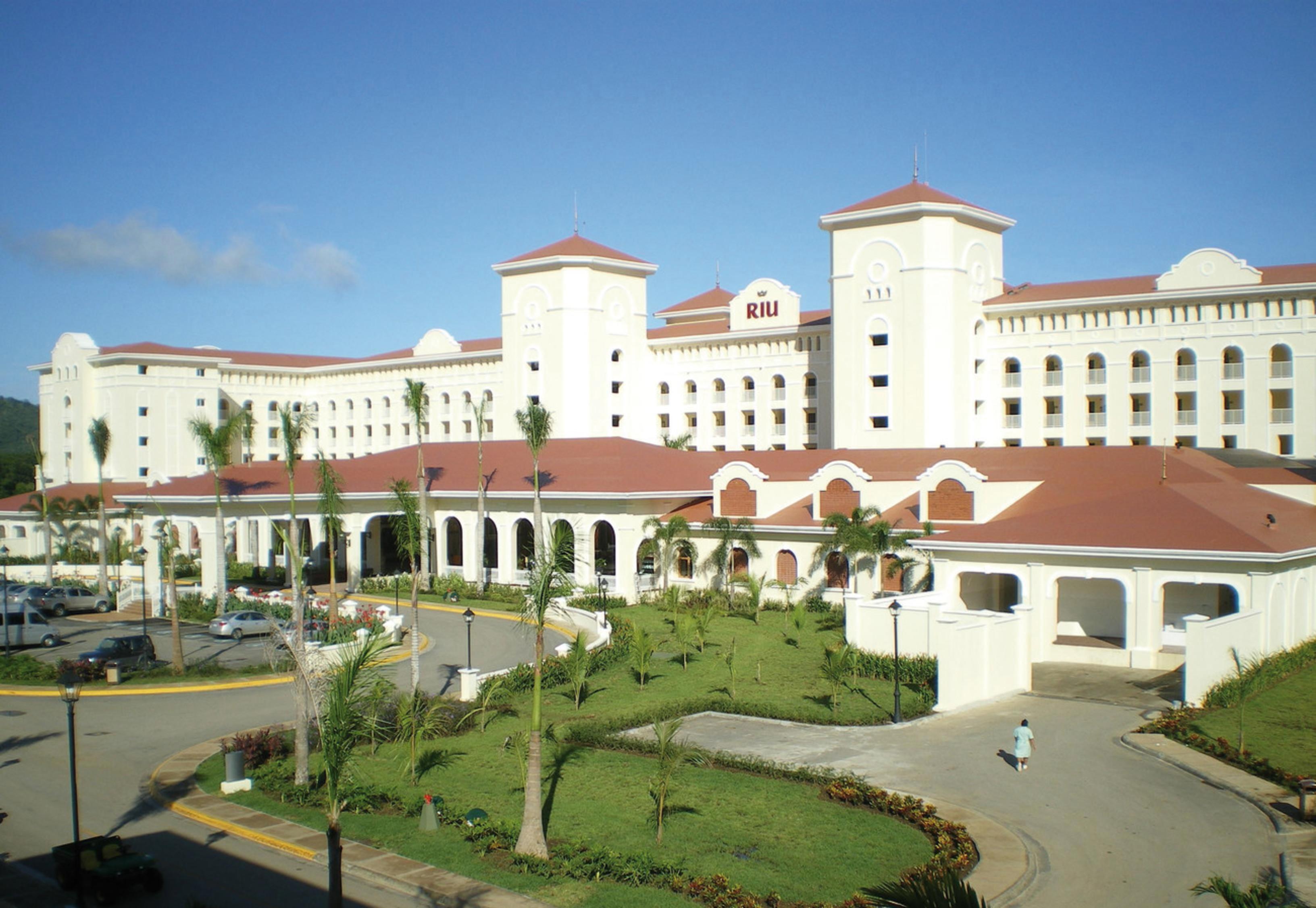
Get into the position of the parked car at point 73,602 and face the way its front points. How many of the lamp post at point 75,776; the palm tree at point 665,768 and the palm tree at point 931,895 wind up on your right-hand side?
3

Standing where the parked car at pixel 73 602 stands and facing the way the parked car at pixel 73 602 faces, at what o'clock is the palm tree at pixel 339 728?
The palm tree is roughly at 3 o'clock from the parked car.

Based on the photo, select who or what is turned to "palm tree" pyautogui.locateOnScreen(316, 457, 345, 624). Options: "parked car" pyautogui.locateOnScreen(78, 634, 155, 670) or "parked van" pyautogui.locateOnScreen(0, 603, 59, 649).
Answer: "parked van" pyautogui.locateOnScreen(0, 603, 59, 649)

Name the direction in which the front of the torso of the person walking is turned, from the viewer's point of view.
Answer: away from the camera

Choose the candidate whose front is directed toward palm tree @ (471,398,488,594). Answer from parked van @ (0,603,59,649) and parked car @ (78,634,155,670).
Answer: parked van @ (0,603,59,649)

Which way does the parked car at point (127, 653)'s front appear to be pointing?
to the viewer's left

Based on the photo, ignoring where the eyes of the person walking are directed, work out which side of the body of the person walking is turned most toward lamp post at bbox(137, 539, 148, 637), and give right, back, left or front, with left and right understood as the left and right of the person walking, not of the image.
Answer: left

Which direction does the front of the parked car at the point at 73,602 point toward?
to the viewer's right

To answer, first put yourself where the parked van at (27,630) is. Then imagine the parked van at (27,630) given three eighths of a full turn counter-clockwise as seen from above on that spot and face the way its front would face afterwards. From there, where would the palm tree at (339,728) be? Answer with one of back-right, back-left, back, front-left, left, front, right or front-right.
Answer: back-left

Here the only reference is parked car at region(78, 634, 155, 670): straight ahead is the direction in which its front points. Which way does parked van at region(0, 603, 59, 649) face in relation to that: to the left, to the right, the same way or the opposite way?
the opposite way

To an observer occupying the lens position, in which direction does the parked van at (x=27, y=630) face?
facing to the right of the viewer

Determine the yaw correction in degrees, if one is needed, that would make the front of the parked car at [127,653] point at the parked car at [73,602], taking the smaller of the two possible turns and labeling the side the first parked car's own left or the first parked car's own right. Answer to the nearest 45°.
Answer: approximately 90° to the first parked car's own right

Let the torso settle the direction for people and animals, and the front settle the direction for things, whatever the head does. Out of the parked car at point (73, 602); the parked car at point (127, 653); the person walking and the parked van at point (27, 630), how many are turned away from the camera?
1

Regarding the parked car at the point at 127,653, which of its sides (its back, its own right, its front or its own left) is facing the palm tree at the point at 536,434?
back

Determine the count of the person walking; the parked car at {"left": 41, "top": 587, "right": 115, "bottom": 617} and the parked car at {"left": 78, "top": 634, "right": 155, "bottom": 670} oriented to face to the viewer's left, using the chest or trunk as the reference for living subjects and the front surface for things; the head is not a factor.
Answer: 1

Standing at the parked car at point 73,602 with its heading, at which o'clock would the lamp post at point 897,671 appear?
The lamp post is roughly at 2 o'clock from the parked car.
